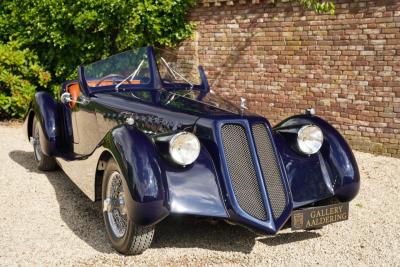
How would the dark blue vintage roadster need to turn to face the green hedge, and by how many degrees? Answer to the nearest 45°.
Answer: approximately 180°

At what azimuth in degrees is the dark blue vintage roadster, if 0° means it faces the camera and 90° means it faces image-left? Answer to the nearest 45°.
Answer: approximately 315°
